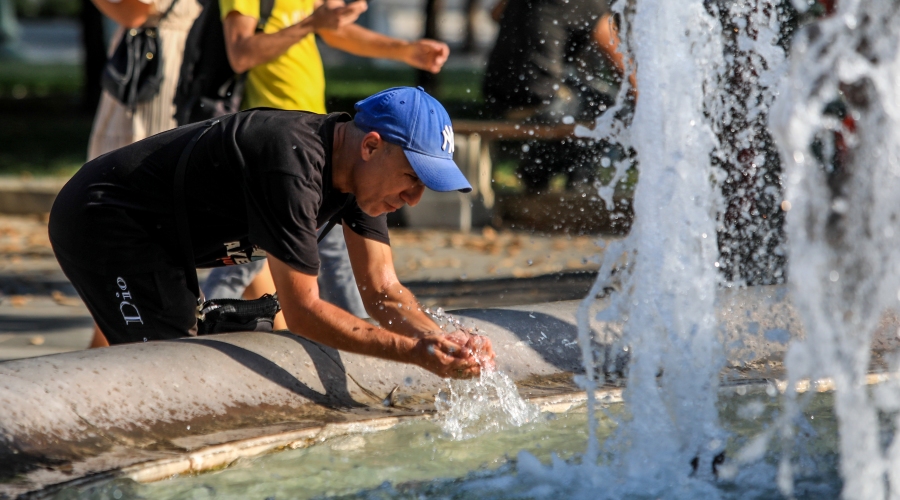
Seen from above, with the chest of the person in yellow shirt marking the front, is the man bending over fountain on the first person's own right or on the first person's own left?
on the first person's own right

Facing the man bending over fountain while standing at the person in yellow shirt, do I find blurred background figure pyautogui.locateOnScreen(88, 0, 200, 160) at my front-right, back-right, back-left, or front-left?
back-right

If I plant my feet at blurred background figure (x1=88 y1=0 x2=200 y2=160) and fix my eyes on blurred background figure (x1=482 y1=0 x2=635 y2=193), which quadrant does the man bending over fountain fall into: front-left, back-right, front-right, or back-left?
back-right

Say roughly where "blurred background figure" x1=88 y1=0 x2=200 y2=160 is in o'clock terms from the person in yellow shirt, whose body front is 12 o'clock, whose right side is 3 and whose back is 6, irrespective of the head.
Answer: The blurred background figure is roughly at 5 o'clock from the person in yellow shirt.

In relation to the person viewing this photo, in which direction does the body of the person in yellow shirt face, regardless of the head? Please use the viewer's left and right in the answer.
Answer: facing the viewer and to the right of the viewer

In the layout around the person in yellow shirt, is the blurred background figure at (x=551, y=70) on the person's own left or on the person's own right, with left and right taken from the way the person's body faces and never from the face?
on the person's own left

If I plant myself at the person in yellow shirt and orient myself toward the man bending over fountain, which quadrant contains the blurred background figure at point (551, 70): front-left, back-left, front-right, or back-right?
back-left
